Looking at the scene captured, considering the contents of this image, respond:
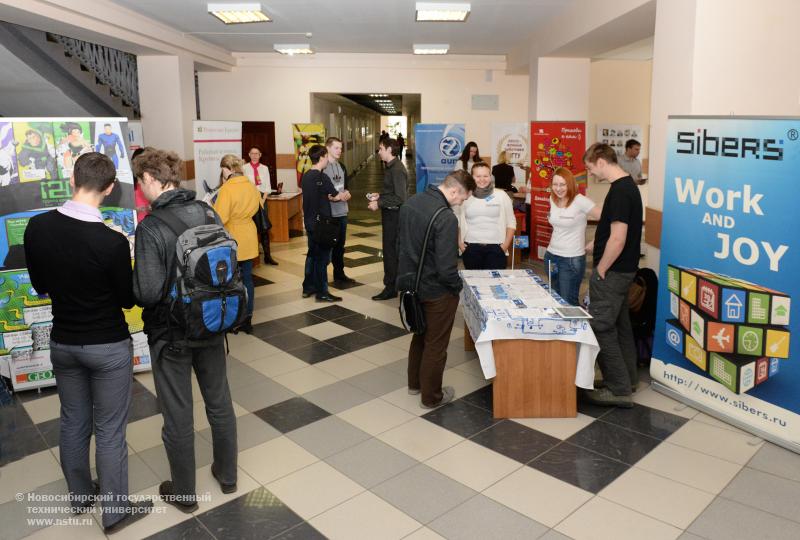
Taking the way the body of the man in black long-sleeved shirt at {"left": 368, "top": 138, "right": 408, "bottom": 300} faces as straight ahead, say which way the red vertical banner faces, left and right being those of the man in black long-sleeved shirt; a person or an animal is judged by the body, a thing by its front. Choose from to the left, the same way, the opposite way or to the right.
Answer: to the left

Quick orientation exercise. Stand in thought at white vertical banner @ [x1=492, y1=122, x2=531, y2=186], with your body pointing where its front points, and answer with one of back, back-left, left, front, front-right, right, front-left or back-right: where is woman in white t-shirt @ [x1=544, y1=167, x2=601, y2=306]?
front

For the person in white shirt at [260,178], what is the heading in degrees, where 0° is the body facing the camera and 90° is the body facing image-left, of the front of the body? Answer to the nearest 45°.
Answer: approximately 0°

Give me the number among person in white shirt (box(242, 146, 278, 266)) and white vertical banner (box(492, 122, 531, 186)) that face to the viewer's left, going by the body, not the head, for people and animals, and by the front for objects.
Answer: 0

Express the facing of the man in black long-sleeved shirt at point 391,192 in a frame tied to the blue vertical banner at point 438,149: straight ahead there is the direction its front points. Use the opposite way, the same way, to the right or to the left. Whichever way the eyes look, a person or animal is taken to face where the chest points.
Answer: to the right

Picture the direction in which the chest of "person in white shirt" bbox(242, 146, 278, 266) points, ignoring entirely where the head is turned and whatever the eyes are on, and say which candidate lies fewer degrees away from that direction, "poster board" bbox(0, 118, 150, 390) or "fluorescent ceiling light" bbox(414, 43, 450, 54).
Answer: the poster board

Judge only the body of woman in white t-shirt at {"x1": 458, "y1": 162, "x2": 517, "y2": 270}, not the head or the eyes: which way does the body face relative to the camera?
toward the camera

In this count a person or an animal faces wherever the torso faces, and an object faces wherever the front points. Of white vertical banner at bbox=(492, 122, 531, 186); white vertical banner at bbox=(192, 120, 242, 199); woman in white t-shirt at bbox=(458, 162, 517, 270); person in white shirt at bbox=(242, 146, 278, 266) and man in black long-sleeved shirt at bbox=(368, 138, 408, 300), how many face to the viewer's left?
1

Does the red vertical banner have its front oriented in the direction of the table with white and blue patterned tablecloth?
yes

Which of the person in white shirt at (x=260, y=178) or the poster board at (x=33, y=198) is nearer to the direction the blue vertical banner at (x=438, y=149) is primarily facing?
the poster board

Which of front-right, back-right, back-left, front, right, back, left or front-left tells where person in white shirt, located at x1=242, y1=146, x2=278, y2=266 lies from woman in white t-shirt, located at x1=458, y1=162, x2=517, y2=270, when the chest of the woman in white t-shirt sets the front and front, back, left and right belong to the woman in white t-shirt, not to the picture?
back-right

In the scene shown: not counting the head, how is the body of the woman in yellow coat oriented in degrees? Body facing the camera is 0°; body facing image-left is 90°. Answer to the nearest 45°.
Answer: approximately 135°

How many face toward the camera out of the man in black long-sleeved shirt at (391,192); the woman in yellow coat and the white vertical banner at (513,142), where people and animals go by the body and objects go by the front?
1

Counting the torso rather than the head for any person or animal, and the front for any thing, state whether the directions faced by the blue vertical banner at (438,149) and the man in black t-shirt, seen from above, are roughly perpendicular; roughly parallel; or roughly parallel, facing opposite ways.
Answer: roughly perpendicular

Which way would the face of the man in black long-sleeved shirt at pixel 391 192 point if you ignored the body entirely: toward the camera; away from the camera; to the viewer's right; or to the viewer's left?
to the viewer's left
